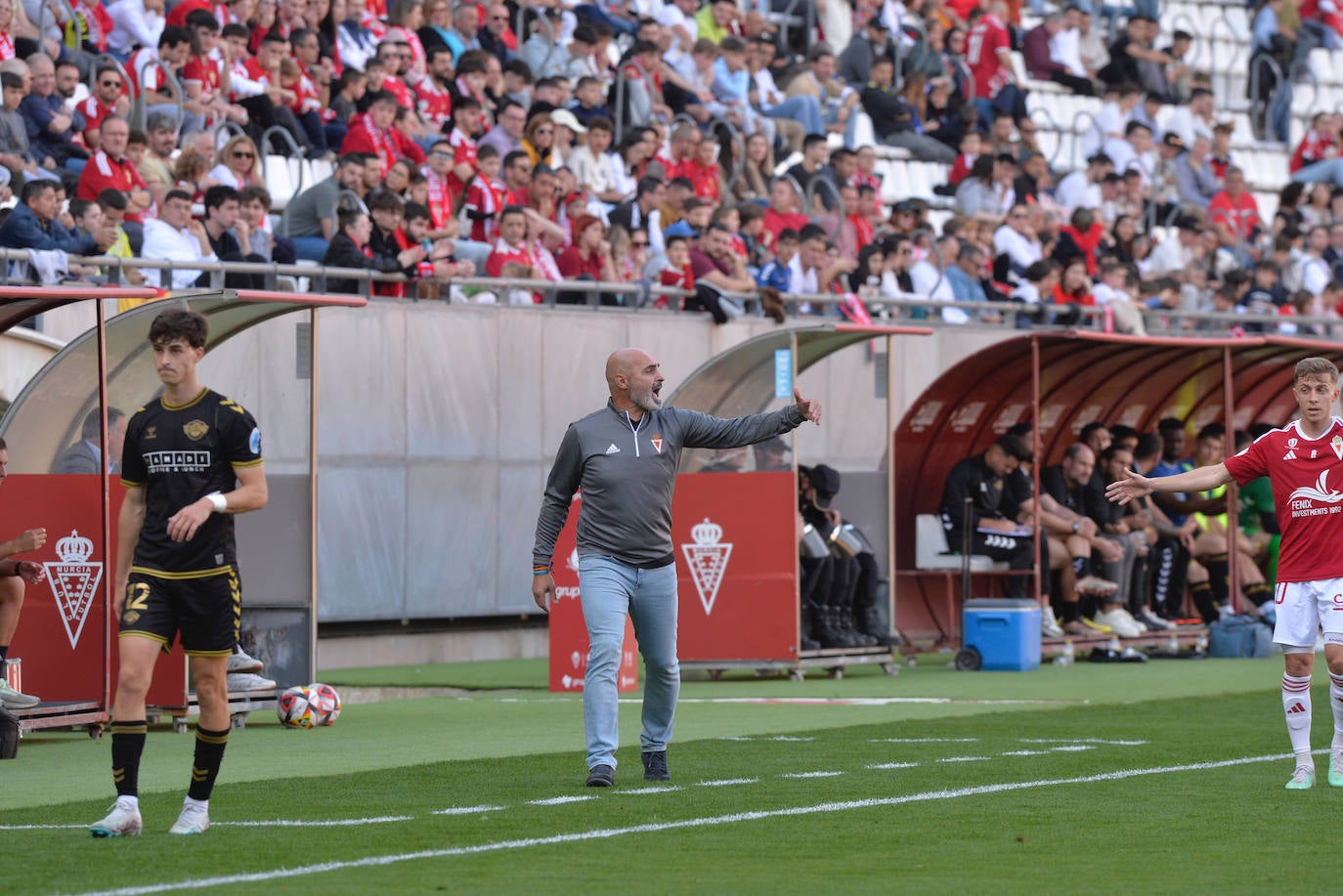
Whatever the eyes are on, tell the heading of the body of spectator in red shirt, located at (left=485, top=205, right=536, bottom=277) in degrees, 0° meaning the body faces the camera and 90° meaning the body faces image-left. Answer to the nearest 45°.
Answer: approximately 315°

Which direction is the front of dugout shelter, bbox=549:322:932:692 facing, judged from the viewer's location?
facing the viewer and to the right of the viewer

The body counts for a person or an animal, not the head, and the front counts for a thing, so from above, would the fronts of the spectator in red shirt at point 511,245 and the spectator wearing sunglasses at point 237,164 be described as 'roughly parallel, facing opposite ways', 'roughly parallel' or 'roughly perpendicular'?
roughly parallel

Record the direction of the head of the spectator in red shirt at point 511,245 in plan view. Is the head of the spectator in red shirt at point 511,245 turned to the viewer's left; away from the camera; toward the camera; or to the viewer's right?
toward the camera

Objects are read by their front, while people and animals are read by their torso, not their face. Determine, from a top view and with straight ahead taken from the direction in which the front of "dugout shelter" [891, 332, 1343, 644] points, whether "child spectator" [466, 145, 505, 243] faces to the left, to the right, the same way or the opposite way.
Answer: the same way

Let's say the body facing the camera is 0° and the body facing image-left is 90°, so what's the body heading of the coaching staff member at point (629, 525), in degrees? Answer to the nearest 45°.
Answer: approximately 0°

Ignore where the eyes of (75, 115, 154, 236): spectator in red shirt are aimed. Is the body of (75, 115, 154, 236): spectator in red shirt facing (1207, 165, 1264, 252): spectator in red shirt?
no

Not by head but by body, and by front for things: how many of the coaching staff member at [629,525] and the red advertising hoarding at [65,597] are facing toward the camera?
2

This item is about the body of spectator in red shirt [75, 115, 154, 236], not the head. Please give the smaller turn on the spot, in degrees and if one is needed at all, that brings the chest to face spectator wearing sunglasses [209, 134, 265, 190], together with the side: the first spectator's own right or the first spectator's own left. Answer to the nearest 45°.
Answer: approximately 90° to the first spectator's own left

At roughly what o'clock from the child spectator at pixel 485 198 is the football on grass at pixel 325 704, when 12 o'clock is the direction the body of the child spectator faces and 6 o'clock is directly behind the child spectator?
The football on grass is roughly at 2 o'clock from the child spectator.

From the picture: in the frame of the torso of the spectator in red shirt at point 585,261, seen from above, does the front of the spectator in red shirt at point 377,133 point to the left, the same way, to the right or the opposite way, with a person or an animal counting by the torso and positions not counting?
the same way

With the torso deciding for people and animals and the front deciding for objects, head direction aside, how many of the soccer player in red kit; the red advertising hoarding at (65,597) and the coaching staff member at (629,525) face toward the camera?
3

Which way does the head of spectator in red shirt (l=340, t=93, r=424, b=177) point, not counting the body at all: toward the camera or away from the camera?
toward the camera

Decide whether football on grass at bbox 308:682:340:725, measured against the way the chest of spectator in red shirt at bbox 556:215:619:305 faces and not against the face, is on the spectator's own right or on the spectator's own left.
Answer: on the spectator's own right

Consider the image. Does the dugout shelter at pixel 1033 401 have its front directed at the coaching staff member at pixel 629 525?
no

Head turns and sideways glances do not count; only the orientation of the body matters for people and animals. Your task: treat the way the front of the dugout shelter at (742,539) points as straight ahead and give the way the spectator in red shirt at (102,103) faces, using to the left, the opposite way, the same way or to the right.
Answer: the same way

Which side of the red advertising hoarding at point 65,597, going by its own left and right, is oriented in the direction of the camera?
front
